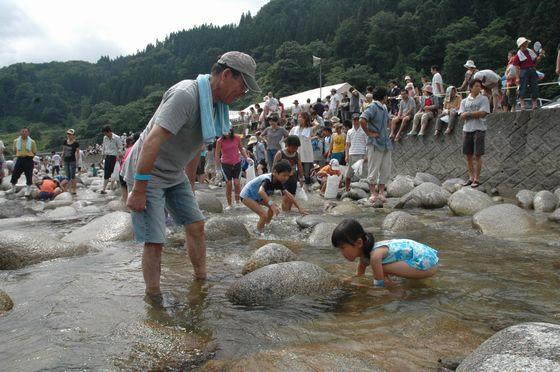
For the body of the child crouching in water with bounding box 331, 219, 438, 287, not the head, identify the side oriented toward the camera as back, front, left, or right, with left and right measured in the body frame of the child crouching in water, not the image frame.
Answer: left

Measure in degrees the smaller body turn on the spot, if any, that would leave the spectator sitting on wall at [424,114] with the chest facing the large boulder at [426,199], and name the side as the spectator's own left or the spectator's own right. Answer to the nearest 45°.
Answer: approximately 45° to the spectator's own left

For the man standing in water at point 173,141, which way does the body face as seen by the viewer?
to the viewer's right

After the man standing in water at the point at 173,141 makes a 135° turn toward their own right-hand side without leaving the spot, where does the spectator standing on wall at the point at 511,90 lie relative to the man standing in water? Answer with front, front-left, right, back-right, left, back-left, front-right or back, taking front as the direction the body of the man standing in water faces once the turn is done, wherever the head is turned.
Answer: back

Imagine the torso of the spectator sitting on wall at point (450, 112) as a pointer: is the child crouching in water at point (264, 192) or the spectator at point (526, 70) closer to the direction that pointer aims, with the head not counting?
the child crouching in water

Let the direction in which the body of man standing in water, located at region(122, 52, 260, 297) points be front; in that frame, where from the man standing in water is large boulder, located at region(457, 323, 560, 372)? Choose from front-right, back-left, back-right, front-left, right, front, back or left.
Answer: front-right

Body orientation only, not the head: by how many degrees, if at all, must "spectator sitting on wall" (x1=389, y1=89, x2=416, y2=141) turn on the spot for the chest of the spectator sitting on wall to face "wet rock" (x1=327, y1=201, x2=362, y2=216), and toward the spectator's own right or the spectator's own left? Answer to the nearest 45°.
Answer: approximately 45° to the spectator's own left

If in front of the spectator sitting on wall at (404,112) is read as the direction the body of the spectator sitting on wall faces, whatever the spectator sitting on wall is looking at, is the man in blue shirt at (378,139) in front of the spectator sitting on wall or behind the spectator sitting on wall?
in front

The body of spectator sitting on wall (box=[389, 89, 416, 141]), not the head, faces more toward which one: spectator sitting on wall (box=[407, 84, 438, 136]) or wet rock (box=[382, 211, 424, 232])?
the wet rock

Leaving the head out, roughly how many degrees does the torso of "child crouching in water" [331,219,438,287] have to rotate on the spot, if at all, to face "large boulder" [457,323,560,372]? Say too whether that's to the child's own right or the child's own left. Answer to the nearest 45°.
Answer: approximately 90° to the child's own left

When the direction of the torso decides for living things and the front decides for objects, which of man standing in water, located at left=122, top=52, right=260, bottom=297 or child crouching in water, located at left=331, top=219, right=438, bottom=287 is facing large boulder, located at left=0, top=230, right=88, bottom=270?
the child crouching in water

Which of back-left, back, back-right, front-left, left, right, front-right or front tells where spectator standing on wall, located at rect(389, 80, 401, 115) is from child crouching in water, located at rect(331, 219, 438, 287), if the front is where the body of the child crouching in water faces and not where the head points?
right

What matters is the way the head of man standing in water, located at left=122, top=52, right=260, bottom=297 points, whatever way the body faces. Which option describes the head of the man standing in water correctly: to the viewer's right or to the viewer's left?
to the viewer's right

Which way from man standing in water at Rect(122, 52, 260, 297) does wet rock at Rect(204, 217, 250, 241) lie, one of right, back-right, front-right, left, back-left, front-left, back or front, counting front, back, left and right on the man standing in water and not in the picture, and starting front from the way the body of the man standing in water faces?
left
